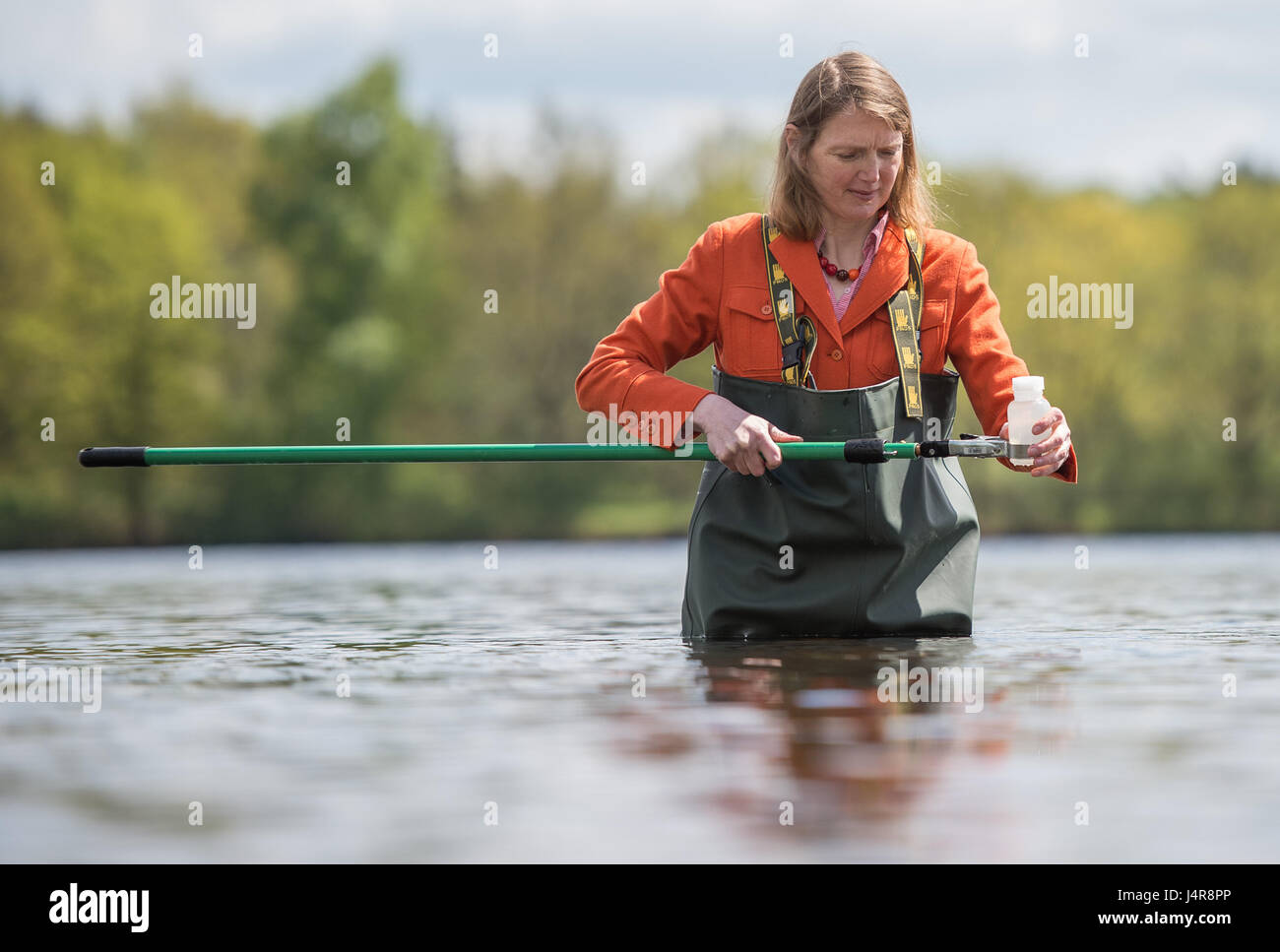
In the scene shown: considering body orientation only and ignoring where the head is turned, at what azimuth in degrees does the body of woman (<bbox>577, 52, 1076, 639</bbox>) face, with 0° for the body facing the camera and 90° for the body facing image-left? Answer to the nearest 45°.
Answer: approximately 0°
